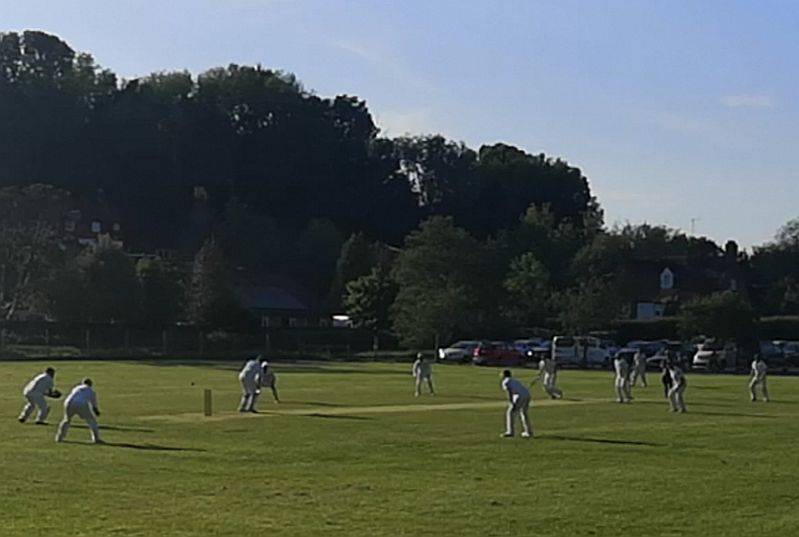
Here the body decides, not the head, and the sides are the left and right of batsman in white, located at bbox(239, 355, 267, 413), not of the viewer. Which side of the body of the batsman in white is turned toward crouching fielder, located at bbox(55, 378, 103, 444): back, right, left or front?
right

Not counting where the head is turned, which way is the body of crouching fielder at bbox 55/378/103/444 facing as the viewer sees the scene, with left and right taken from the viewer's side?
facing away from the viewer and to the right of the viewer

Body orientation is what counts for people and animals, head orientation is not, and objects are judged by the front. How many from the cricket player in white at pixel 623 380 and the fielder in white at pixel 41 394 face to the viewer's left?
1

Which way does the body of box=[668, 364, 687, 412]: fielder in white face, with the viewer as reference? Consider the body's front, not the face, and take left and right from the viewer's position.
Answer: facing to the left of the viewer

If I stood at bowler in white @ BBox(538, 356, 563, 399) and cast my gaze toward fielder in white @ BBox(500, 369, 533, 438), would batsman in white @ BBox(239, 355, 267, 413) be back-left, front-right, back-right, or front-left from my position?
front-right

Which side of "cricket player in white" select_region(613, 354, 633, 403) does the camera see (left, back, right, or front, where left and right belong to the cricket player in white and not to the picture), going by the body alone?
left

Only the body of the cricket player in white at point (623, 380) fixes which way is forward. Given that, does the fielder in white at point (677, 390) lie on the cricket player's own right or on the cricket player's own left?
on the cricket player's own left

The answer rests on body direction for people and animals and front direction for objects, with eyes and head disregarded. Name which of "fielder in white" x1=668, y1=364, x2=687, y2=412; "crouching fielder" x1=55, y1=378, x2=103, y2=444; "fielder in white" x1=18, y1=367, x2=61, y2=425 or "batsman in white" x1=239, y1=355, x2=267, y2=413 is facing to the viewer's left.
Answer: "fielder in white" x1=668, y1=364, x2=687, y2=412
